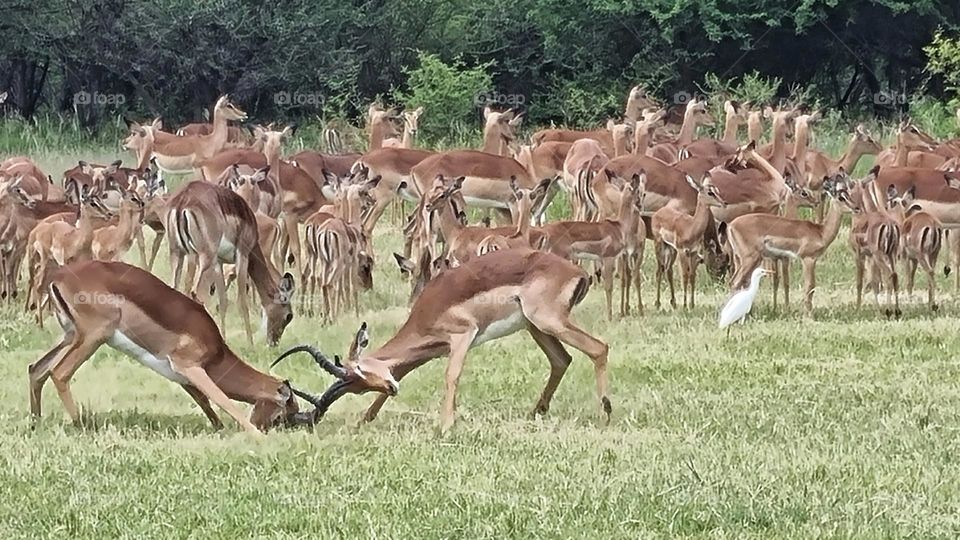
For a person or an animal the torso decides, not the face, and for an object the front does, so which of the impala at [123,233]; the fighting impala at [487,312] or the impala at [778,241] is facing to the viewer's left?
the fighting impala

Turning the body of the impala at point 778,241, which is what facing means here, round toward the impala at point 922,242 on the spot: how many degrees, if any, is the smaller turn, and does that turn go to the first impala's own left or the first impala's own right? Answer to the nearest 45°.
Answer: approximately 45° to the first impala's own left

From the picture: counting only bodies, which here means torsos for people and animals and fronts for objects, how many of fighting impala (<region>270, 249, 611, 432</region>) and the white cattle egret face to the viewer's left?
1

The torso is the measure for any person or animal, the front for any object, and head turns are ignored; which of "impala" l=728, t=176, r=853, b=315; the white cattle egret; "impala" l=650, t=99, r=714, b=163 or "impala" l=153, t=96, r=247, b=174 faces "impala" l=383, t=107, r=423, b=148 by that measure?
"impala" l=153, t=96, r=247, b=174

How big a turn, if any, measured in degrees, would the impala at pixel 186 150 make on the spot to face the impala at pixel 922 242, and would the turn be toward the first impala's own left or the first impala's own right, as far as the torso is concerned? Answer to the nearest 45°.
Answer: approximately 45° to the first impala's own right

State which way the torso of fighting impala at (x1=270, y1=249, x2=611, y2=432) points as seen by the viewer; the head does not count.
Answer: to the viewer's left

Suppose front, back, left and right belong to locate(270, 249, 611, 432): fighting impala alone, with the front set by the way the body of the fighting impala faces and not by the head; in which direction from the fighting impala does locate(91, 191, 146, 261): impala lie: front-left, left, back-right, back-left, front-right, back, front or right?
front-right

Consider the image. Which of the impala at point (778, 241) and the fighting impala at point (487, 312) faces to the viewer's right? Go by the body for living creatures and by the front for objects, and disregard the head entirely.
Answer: the impala

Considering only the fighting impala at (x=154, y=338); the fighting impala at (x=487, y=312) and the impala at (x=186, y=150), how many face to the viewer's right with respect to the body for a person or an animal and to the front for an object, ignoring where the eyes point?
2

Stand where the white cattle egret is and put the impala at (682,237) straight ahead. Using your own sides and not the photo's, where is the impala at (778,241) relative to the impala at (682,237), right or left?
right
